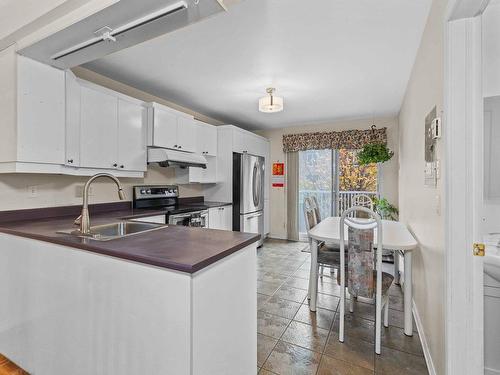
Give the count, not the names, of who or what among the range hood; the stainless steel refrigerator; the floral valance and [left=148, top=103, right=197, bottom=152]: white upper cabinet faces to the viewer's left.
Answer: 0

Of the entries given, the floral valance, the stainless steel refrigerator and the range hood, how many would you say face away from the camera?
0

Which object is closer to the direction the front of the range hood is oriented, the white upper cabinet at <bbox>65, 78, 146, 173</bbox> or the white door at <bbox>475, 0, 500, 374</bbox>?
the white door

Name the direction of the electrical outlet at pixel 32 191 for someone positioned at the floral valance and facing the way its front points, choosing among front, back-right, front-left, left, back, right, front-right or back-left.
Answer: front-right

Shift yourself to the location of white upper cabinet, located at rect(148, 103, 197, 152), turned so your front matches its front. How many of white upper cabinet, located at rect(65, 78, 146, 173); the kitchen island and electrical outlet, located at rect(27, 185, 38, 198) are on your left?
0

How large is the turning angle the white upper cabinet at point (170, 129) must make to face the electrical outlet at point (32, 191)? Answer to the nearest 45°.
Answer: approximately 90° to its right

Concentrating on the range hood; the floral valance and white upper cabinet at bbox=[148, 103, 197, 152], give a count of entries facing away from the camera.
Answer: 0

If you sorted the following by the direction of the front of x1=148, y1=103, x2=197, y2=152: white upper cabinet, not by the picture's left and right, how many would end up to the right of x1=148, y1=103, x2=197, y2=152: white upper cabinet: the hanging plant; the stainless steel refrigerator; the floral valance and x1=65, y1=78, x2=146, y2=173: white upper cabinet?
1

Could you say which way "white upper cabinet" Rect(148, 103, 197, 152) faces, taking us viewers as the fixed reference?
facing the viewer and to the right of the viewer

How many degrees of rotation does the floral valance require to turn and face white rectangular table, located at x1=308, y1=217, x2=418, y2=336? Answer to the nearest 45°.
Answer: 0° — it already faces it

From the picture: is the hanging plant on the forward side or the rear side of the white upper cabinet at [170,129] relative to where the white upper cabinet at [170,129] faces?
on the forward side

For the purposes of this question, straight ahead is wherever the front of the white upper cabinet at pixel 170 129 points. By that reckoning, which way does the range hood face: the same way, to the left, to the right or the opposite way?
the same way

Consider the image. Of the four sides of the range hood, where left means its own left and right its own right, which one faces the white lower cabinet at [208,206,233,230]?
left

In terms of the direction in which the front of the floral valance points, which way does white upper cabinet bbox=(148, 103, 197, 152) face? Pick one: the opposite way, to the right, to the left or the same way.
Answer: to the left

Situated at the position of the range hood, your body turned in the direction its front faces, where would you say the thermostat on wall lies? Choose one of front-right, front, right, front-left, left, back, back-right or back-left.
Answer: front

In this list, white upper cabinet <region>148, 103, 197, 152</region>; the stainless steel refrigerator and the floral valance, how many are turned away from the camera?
0

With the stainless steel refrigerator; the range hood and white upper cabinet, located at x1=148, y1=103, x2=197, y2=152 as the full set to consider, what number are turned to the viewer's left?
0

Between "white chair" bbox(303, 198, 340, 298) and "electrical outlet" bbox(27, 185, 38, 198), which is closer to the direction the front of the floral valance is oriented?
the white chair

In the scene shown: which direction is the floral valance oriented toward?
toward the camera

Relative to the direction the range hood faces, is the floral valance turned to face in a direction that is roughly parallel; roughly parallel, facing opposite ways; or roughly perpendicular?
roughly perpendicular
